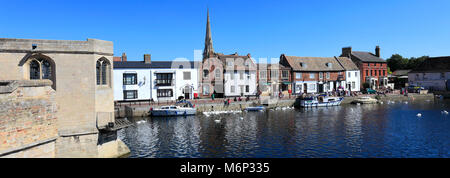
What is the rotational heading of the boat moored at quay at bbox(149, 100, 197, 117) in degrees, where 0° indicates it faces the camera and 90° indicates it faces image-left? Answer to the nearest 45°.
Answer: approximately 90°
